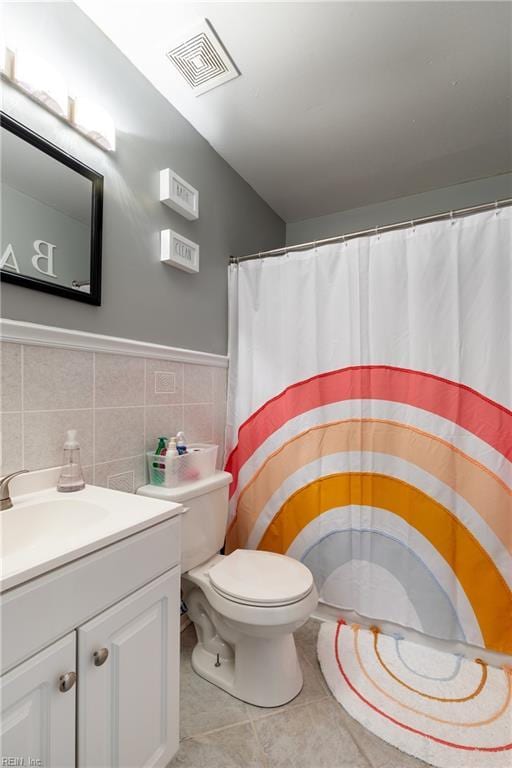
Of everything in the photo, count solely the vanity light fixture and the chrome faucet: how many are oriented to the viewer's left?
0

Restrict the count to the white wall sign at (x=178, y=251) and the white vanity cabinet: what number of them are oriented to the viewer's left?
0

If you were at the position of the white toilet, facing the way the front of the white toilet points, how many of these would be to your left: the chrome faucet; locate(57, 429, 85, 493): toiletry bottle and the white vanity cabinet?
0

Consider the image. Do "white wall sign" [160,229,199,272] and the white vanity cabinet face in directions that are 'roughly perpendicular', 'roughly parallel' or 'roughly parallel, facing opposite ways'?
roughly parallel

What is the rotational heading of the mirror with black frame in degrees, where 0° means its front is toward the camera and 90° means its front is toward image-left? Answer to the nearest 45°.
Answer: approximately 315°

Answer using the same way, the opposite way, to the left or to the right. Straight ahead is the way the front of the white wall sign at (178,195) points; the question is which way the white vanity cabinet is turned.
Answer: the same way

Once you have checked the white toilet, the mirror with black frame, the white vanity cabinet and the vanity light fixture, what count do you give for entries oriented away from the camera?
0

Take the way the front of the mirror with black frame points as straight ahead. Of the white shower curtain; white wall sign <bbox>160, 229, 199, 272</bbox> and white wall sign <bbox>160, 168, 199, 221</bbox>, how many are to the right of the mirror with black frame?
0

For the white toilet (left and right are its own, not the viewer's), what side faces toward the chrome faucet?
right

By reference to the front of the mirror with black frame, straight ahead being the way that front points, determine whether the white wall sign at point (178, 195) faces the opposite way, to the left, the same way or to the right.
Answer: the same way

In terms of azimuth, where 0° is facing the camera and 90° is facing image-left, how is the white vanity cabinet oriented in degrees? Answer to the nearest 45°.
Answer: approximately 315°

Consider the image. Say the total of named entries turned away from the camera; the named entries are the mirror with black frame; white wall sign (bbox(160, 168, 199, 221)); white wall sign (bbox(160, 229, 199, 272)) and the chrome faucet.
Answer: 0

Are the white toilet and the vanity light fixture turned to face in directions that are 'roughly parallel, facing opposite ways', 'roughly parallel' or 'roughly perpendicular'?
roughly parallel
